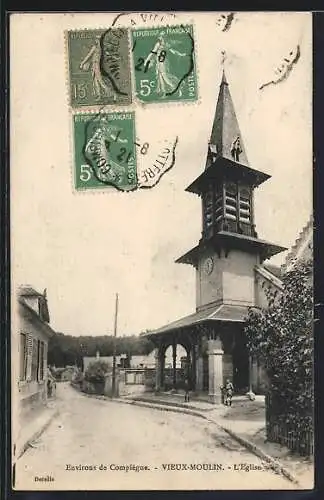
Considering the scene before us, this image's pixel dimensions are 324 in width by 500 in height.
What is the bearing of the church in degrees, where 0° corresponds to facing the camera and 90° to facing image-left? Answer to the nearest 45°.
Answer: approximately 45°
